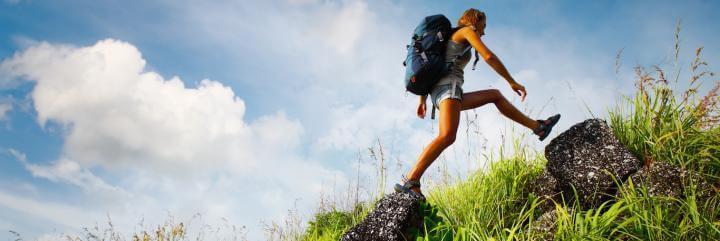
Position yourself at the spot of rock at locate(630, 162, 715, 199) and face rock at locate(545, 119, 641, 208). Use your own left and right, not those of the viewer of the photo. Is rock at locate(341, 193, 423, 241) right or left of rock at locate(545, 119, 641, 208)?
left

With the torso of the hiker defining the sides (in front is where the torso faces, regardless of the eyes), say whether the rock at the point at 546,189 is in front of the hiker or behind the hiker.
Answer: in front

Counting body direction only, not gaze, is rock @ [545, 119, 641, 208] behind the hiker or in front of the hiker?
in front

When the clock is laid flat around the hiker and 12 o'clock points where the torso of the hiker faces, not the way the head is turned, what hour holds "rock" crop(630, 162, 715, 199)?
The rock is roughly at 12 o'clock from the hiker.

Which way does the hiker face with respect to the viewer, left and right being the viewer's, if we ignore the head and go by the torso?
facing to the right of the viewer
